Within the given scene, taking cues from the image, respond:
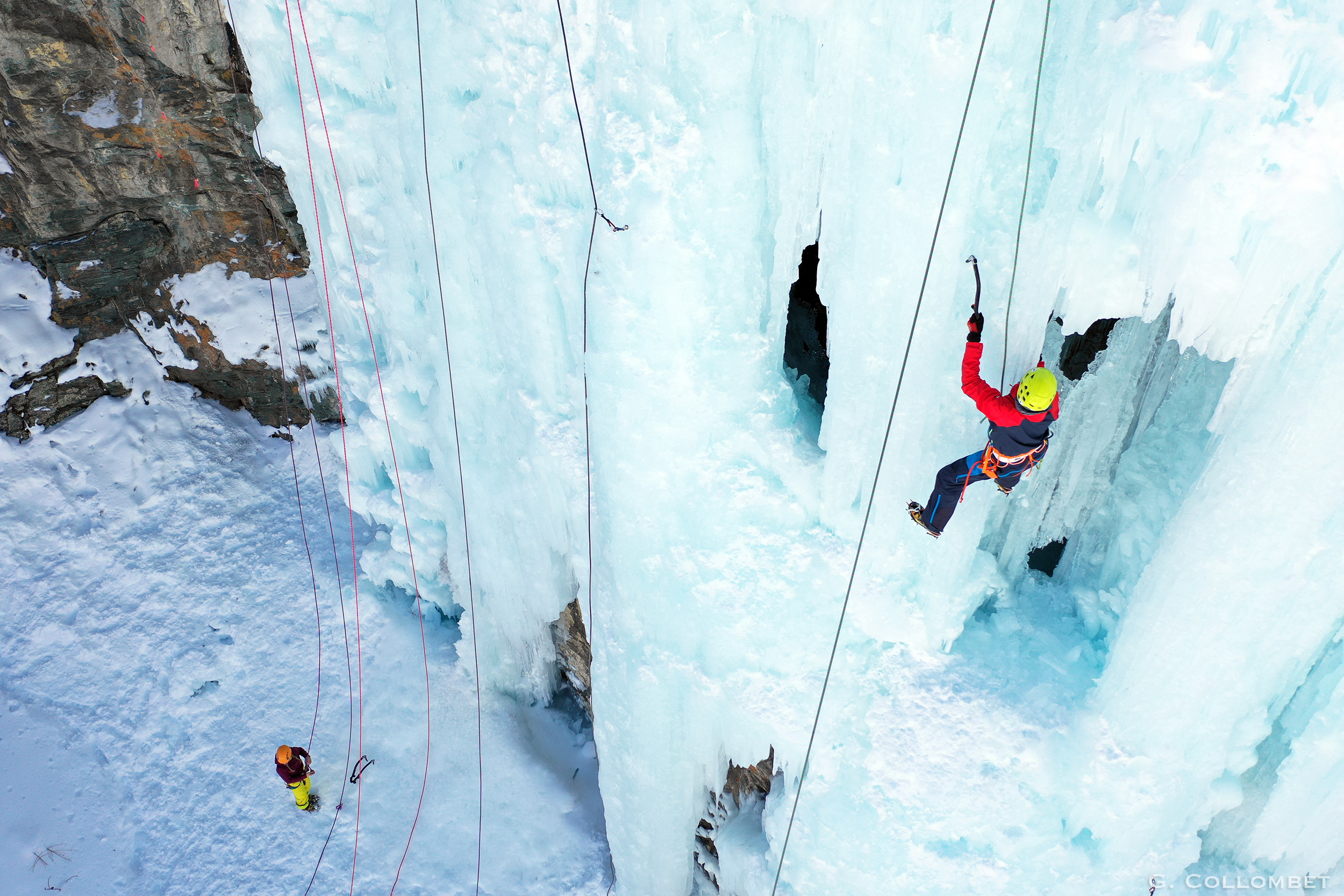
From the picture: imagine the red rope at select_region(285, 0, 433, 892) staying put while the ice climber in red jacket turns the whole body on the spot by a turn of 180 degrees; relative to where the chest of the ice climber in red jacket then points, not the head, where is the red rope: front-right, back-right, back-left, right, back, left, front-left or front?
right

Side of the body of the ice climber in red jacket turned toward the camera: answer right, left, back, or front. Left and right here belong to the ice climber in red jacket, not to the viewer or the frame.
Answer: back

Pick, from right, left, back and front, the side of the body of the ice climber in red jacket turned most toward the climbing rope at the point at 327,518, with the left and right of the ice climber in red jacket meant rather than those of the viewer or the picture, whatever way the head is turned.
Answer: left

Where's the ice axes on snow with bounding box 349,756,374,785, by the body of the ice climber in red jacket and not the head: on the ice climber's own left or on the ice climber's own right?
on the ice climber's own left

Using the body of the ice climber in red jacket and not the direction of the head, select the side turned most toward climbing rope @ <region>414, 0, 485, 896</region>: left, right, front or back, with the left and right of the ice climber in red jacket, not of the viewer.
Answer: left

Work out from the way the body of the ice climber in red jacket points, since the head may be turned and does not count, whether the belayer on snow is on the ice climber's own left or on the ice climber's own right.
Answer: on the ice climber's own left

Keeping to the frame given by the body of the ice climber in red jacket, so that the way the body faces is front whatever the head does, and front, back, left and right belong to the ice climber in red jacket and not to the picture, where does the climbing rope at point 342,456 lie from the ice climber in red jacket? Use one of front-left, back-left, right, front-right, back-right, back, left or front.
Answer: left

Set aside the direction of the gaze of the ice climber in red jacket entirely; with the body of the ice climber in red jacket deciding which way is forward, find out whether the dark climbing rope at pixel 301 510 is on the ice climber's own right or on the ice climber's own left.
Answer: on the ice climber's own left
